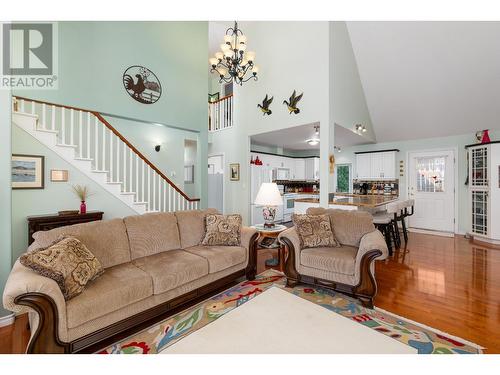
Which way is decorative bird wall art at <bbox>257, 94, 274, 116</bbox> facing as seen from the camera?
to the viewer's left

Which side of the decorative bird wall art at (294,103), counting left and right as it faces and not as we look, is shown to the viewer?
left

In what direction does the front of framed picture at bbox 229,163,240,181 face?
toward the camera

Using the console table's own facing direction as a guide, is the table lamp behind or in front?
in front

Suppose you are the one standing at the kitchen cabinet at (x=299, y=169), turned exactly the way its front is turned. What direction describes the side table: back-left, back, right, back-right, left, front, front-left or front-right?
front

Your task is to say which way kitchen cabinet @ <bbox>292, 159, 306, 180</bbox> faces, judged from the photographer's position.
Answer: facing the viewer

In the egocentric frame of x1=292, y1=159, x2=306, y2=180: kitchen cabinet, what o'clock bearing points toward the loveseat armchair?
The loveseat armchair is roughly at 12 o'clock from the kitchen cabinet.

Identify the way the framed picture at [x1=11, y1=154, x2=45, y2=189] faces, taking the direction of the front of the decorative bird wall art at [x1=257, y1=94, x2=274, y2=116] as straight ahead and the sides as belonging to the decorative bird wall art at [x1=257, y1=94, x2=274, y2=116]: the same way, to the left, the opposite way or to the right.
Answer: to the left

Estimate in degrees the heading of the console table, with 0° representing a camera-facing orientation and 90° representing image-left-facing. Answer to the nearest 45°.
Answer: approximately 315°

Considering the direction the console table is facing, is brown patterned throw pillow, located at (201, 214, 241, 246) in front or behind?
in front

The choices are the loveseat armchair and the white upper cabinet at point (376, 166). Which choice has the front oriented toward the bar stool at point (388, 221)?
the white upper cabinet

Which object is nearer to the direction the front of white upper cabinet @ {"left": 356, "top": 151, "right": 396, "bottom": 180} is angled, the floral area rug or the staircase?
the floral area rug

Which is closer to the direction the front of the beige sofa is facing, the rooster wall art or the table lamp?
the table lamp

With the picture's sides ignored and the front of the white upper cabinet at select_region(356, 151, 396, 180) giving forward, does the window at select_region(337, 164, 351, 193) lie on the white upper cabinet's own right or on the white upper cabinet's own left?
on the white upper cabinet's own right
